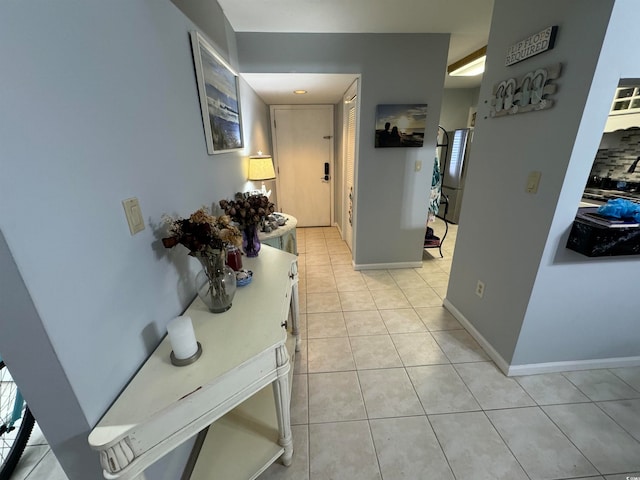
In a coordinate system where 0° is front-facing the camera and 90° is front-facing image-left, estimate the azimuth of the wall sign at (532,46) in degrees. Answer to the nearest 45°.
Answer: approximately 45°

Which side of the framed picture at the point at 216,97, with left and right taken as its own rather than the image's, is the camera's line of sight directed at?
right

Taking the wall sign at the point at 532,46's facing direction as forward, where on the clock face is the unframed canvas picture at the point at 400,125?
The unframed canvas picture is roughly at 3 o'clock from the wall sign.

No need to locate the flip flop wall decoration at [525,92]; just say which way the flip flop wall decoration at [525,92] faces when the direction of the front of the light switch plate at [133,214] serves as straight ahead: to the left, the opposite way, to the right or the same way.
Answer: the opposite way

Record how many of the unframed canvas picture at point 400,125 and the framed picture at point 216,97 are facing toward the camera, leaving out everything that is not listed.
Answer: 1

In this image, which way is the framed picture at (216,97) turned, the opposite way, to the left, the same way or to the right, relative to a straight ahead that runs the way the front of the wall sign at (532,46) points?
the opposite way

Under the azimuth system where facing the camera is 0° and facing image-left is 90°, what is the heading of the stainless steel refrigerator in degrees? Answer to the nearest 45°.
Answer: approximately 45°

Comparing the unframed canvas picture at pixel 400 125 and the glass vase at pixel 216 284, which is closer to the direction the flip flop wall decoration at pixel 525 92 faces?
the glass vase

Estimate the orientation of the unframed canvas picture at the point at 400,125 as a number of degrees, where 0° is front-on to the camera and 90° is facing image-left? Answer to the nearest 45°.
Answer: approximately 0°

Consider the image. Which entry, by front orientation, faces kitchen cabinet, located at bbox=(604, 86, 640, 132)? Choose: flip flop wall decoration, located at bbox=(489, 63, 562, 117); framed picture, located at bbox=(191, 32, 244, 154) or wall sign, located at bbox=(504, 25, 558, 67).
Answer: the framed picture

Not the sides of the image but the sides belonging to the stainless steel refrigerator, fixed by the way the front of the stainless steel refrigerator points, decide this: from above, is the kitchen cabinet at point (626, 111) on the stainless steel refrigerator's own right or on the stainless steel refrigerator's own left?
on the stainless steel refrigerator's own left

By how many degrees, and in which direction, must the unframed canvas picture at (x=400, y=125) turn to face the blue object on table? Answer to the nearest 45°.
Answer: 0° — it already faces it

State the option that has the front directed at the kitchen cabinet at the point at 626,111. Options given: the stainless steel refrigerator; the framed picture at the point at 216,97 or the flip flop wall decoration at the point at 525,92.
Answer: the framed picture

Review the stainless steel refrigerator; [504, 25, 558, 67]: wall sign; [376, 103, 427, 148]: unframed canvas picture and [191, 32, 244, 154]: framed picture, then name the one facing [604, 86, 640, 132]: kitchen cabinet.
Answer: [191, 32, 244, 154]: framed picture
